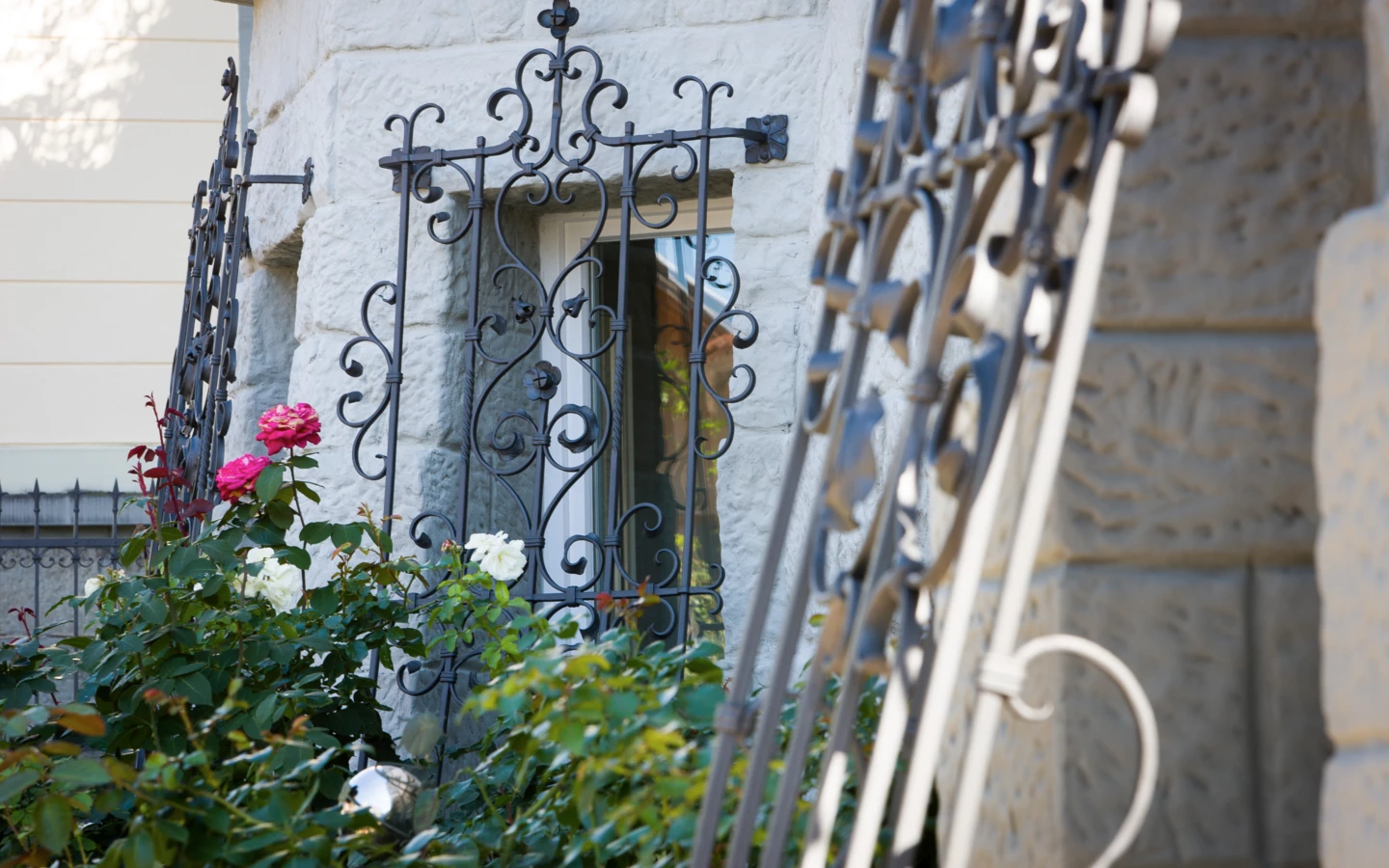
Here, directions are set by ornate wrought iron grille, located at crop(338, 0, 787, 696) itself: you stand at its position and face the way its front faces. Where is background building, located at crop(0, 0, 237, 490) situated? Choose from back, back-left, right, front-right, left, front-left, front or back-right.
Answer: right

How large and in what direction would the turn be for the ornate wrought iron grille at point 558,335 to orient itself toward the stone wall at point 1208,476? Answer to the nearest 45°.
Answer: approximately 45° to its left

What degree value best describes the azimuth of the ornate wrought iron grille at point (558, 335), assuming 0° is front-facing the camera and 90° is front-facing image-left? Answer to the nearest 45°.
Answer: approximately 45°

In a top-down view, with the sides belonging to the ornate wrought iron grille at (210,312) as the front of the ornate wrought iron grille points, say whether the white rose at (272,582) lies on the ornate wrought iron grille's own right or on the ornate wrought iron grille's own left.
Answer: on the ornate wrought iron grille's own left

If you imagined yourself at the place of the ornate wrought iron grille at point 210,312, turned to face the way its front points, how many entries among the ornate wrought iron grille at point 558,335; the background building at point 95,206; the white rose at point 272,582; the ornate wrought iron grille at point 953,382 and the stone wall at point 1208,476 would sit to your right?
1

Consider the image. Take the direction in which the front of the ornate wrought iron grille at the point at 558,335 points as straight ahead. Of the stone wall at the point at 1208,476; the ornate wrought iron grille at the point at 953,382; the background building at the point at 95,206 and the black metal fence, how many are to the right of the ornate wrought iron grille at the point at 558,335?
2

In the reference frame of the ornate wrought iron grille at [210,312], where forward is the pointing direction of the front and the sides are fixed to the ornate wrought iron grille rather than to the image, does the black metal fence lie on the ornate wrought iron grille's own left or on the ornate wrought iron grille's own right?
on the ornate wrought iron grille's own right

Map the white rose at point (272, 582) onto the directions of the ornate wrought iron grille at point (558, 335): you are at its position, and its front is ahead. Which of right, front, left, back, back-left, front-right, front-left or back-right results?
front

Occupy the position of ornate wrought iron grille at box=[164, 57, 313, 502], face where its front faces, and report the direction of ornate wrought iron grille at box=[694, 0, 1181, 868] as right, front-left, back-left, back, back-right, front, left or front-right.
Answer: left

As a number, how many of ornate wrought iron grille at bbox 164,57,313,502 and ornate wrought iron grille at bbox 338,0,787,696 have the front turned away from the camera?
0

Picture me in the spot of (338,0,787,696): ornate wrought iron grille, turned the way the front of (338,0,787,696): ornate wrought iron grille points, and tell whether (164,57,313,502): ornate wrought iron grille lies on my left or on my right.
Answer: on my right

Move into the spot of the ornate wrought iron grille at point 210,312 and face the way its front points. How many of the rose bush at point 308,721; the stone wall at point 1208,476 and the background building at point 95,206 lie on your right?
1

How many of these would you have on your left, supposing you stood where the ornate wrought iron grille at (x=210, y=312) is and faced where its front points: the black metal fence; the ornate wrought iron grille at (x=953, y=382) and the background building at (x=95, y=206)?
1

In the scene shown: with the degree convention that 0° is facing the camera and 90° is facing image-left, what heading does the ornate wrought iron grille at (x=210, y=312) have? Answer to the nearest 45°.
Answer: approximately 90°
